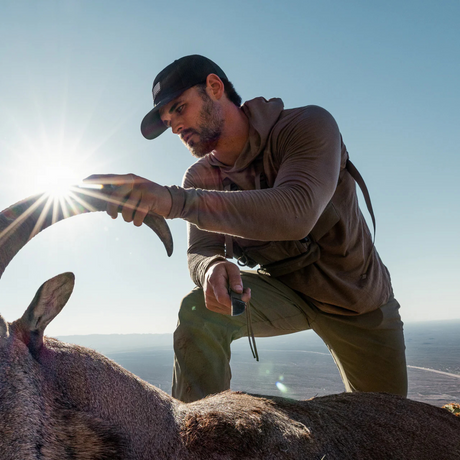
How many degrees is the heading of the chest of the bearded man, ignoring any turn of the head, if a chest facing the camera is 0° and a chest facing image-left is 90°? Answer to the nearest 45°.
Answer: approximately 45°

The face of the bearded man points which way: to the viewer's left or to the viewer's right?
to the viewer's left
